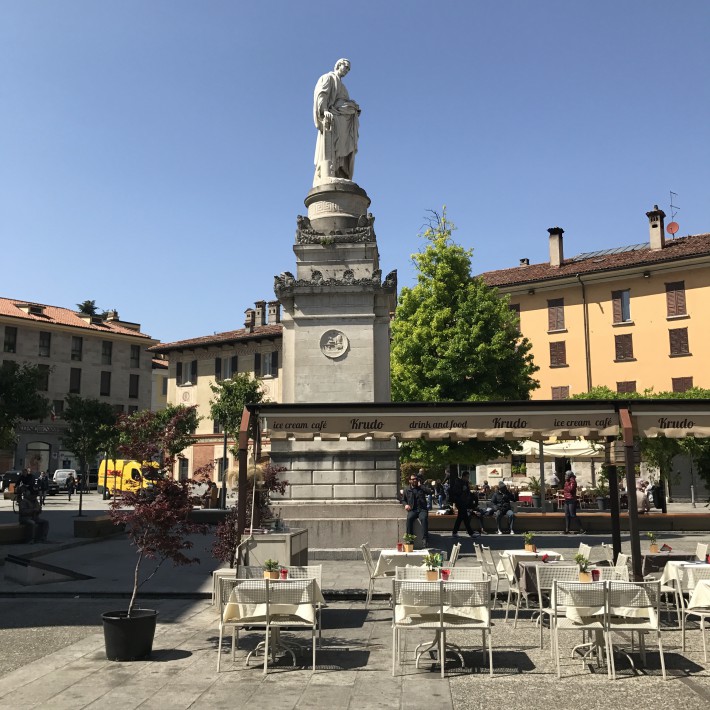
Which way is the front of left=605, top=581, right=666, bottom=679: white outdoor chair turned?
away from the camera

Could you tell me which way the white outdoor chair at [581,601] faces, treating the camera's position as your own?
facing away from the viewer

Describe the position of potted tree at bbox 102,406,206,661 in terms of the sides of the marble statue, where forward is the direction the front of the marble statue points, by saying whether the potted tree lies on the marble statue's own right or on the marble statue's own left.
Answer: on the marble statue's own right

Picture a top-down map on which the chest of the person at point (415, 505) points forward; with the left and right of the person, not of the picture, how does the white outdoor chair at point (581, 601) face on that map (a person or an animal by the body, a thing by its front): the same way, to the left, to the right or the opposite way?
the opposite way

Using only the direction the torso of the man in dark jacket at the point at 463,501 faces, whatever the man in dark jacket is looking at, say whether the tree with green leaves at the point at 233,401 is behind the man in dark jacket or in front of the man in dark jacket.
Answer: behind

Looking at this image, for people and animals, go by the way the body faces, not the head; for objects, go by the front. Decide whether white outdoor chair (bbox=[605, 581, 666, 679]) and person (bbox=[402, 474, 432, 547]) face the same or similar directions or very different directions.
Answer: very different directions

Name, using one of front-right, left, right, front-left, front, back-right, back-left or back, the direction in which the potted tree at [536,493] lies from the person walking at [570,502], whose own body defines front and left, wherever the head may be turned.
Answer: right

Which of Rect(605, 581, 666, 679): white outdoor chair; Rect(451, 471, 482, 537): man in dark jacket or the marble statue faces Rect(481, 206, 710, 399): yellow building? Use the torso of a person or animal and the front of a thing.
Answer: the white outdoor chair

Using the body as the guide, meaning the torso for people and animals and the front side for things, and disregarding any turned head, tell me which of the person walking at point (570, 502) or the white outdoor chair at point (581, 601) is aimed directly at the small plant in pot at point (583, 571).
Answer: the white outdoor chair
